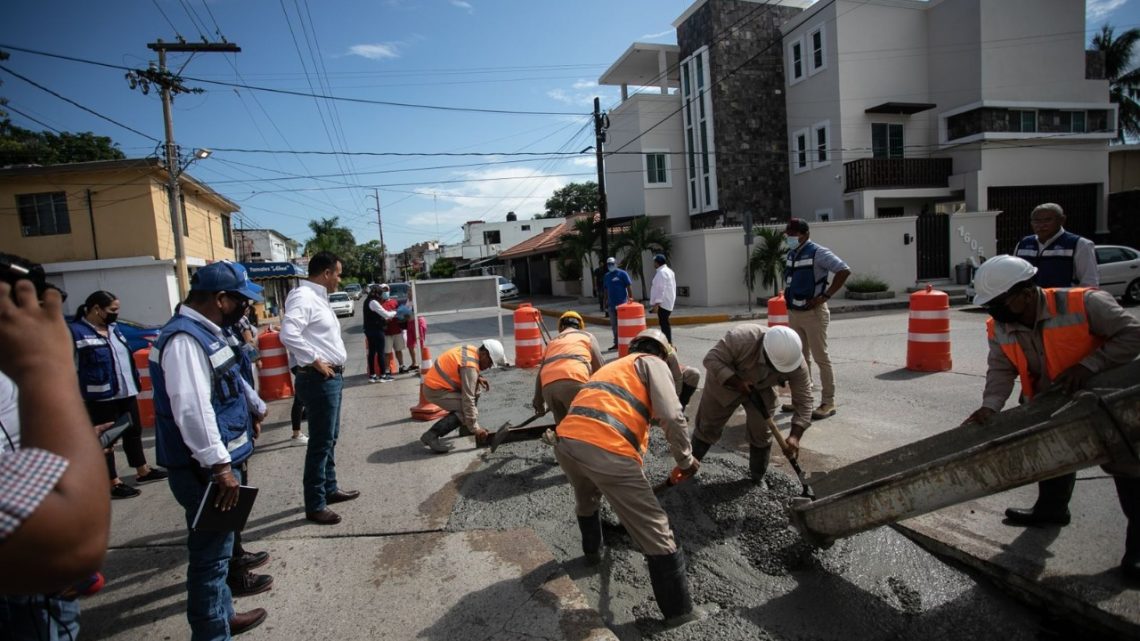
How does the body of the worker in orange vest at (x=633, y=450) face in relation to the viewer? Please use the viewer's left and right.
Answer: facing away from the viewer and to the right of the viewer

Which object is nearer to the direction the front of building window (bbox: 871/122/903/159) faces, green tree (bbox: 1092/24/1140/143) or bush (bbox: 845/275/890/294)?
the bush

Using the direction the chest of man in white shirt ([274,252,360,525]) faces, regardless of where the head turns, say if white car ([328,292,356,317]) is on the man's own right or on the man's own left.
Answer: on the man's own left

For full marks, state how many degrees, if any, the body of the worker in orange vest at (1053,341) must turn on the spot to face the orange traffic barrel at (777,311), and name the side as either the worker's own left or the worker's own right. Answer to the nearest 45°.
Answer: approximately 90° to the worker's own right

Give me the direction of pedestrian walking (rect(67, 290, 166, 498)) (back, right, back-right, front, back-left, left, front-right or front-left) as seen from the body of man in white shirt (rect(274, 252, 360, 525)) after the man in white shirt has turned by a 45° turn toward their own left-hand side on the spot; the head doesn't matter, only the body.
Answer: left
